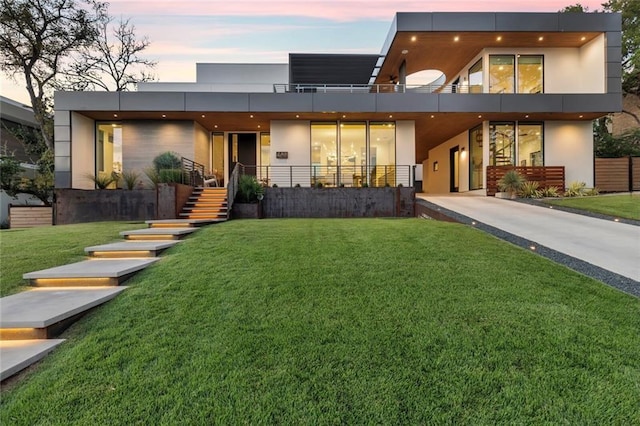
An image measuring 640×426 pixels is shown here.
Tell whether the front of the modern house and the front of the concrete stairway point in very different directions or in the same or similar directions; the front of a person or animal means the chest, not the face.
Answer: same or similar directions

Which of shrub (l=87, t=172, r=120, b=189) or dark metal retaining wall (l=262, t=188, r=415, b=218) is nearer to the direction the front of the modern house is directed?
the dark metal retaining wall

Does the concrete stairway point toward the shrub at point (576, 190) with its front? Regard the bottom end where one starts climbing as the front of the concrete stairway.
no

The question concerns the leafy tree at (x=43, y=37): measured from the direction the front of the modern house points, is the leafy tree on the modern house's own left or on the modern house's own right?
on the modern house's own right

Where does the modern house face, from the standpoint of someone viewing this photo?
facing the viewer

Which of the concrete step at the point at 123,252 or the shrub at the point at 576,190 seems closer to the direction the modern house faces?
the concrete step

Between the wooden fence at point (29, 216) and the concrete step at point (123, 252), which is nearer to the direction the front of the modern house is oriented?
the concrete step

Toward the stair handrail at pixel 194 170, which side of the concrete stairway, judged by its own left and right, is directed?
back

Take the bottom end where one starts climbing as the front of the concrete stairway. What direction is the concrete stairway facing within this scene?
toward the camera

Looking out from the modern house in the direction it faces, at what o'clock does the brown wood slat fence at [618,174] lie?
The brown wood slat fence is roughly at 9 o'clock from the modern house.

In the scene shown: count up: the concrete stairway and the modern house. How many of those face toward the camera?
2

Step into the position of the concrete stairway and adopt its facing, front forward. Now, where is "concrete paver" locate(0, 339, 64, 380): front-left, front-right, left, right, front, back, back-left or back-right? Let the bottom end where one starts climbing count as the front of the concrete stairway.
front

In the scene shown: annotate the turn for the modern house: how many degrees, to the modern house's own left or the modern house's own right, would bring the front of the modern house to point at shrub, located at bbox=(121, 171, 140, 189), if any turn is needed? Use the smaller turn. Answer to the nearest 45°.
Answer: approximately 90° to the modern house's own right
